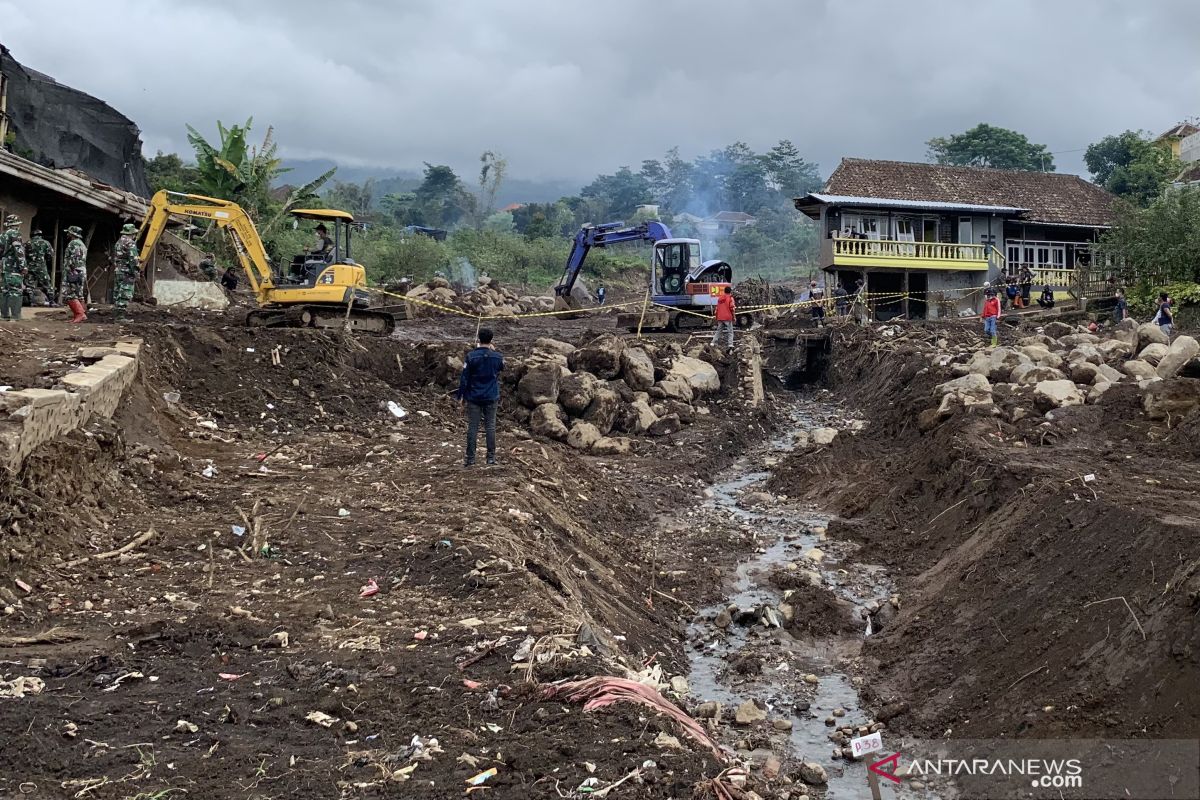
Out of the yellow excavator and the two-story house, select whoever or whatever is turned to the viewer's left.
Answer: the yellow excavator

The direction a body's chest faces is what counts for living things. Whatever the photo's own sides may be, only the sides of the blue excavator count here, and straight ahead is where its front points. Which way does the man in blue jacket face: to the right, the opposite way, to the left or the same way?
to the right

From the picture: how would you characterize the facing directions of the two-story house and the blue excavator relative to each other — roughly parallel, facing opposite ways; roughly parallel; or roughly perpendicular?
roughly perpendicular

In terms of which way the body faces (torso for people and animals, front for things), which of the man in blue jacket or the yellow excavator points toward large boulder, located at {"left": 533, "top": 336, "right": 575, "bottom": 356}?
the man in blue jacket

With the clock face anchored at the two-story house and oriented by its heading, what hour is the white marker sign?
The white marker sign is roughly at 12 o'clock from the two-story house.

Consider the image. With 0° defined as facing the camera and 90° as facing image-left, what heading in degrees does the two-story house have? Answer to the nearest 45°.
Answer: approximately 0°

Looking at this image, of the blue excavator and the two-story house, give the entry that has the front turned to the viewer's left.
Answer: the blue excavator

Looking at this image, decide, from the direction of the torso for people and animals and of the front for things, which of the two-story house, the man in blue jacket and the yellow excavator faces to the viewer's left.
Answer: the yellow excavator

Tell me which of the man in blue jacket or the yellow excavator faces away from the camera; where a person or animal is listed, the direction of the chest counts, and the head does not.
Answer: the man in blue jacket

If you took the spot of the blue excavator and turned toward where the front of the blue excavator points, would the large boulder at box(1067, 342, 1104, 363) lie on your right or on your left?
on your left

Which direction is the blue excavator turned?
to the viewer's left

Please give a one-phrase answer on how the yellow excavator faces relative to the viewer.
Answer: facing to the left of the viewer

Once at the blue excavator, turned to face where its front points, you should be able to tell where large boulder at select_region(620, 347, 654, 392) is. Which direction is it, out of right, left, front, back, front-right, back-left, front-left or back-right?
left

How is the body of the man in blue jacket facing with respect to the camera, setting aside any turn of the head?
away from the camera

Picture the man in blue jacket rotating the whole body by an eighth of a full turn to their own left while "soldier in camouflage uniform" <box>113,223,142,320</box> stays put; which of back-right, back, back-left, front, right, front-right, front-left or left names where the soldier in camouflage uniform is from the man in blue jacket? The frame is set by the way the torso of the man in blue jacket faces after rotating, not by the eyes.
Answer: front

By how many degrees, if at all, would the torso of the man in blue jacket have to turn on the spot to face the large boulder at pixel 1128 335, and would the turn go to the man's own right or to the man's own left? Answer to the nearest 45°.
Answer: approximately 45° to the man's own right
